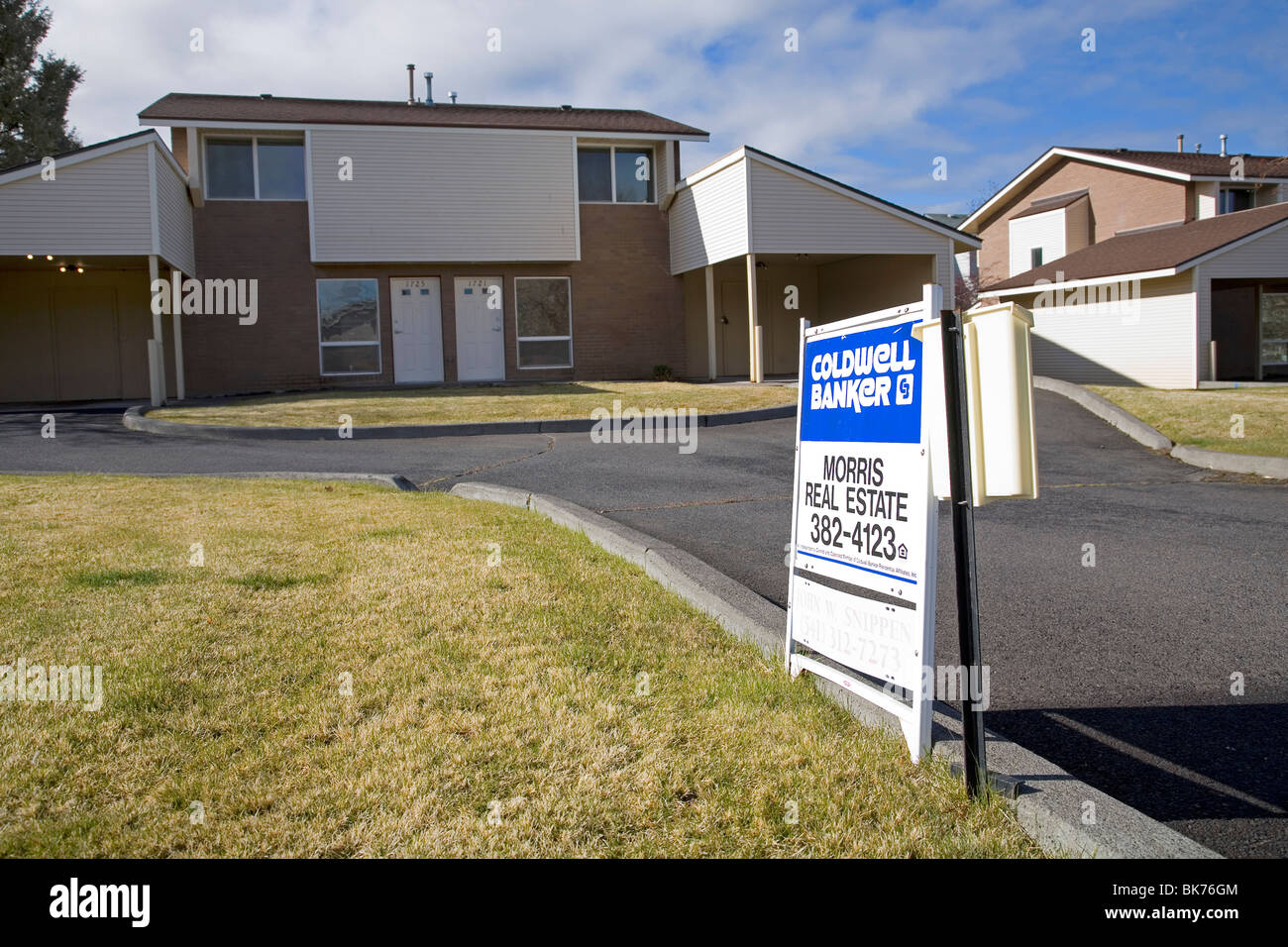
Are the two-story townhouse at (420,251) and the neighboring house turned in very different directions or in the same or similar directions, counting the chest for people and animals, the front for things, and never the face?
same or similar directions

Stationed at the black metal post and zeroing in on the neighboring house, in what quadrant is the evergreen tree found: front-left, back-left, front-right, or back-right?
front-left

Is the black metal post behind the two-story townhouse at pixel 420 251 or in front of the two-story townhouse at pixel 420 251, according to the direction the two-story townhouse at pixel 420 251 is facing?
in front

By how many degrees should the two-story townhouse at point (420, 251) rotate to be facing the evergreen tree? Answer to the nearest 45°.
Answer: approximately 135° to its right

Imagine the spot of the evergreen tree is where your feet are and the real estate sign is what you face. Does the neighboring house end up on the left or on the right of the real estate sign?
left

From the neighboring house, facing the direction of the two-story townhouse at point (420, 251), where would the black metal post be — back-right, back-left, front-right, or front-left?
front-left

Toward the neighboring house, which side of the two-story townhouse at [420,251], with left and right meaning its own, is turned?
left

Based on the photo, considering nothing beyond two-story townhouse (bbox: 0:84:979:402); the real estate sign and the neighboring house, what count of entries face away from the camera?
0

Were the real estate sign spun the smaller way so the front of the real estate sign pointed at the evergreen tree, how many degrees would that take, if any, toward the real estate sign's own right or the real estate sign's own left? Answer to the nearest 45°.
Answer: approximately 90° to the real estate sign's own right

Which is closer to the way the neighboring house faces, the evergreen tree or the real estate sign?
the real estate sign

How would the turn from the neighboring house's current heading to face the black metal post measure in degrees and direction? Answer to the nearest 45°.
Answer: approximately 45° to its right

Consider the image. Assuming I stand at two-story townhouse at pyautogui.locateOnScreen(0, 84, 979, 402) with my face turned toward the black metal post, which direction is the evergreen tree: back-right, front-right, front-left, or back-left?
back-right

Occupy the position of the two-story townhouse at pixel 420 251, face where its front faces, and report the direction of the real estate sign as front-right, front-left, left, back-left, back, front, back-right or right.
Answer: front

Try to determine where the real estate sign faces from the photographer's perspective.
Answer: facing the viewer and to the left of the viewer

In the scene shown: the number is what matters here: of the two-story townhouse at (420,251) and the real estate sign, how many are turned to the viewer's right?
0

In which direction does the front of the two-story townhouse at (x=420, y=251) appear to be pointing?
toward the camera
